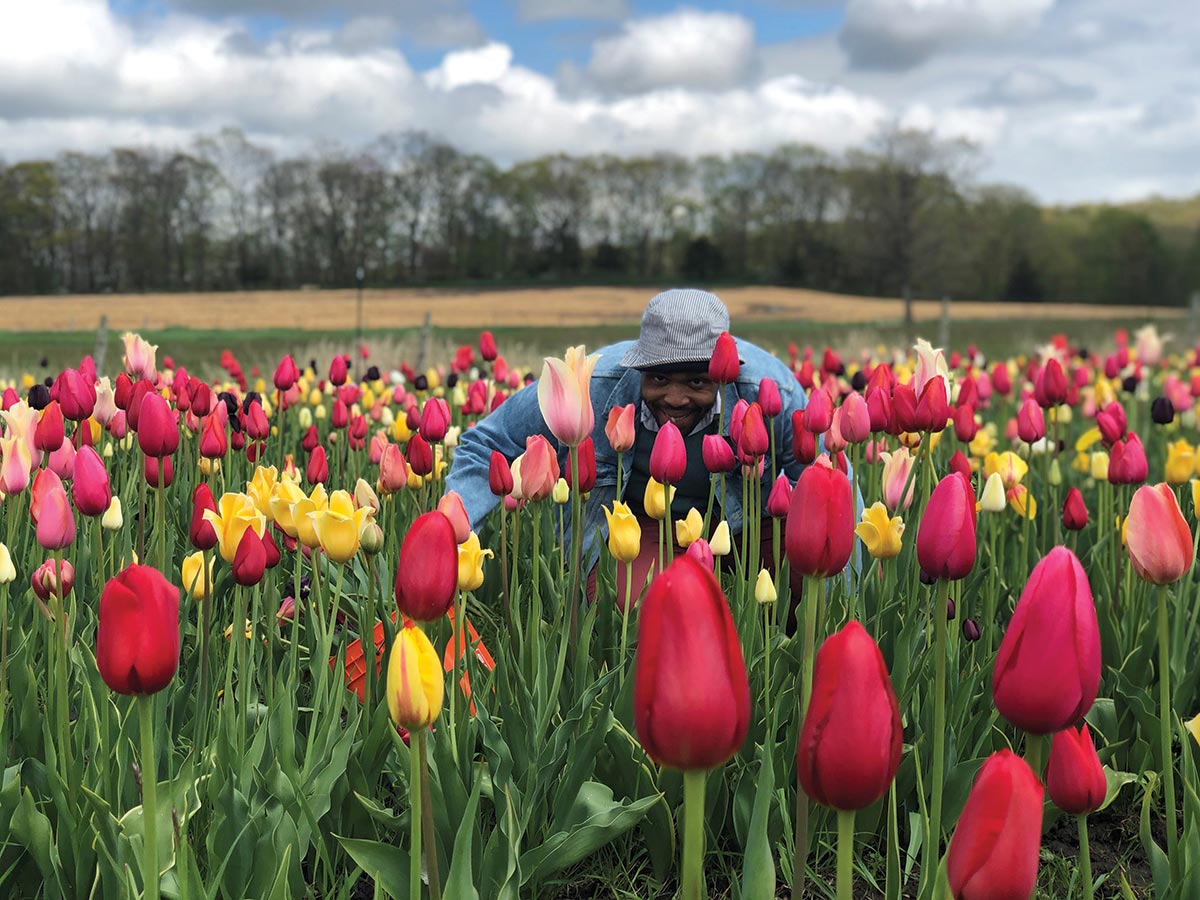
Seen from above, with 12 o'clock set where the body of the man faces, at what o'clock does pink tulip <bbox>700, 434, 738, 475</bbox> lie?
The pink tulip is roughly at 12 o'clock from the man.

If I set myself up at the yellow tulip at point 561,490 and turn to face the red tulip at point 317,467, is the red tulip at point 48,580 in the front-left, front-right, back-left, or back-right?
front-left

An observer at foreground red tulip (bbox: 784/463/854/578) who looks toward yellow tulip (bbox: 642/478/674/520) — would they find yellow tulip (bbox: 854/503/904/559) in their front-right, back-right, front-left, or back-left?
front-right

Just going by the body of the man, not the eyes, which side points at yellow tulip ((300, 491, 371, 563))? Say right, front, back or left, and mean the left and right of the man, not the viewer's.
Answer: front

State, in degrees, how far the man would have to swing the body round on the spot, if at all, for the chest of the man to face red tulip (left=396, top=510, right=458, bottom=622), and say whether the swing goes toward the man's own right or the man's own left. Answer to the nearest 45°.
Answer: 0° — they already face it

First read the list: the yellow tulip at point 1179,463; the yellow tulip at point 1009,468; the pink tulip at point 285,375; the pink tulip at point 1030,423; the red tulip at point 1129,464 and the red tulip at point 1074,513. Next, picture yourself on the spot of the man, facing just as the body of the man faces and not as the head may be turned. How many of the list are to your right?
1

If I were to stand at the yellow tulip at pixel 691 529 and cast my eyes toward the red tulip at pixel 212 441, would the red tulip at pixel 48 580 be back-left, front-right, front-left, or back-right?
front-left

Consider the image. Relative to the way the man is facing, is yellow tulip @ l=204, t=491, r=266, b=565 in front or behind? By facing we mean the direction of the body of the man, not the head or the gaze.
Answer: in front

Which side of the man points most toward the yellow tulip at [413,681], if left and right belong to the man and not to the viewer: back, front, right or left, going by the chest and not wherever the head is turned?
front

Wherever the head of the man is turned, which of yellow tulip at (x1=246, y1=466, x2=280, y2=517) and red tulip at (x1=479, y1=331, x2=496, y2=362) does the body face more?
the yellow tulip

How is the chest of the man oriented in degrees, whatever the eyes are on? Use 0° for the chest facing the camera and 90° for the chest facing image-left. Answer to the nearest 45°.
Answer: approximately 0°

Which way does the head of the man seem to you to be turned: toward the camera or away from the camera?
toward the camera

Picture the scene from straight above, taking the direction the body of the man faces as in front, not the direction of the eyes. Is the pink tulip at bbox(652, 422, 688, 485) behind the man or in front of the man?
in front

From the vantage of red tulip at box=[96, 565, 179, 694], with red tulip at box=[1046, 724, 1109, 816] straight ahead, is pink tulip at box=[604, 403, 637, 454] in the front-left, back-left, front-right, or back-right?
front-left

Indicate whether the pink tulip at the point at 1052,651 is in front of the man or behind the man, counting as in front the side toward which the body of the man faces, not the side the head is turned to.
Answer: in front

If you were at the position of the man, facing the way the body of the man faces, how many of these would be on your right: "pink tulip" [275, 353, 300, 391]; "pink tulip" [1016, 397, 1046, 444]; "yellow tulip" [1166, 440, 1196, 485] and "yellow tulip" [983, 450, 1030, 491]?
1
